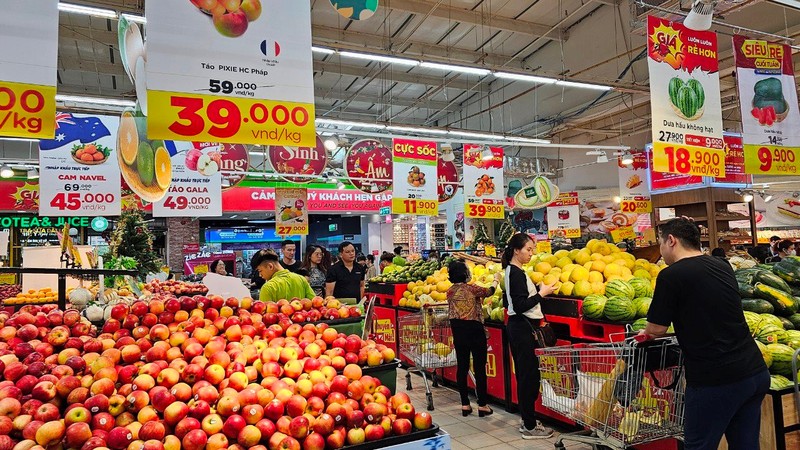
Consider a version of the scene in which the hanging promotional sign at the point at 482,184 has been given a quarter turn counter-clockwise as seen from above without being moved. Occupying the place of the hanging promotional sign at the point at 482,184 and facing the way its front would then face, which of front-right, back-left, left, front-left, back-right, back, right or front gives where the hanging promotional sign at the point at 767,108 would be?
front-right

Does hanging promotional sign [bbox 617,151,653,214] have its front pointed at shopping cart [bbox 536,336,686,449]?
yes

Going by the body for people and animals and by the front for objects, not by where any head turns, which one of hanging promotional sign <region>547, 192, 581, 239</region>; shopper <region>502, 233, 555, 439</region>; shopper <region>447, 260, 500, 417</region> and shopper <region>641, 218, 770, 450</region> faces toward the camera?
the hanging promotional sign

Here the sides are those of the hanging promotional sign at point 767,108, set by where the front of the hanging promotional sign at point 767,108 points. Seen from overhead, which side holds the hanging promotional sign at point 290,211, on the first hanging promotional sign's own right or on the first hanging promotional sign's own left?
on the first hanging promotional sign's own right

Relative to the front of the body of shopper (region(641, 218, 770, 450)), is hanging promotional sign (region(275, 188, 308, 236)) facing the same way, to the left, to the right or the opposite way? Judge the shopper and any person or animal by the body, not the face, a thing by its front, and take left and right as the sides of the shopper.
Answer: the opposite way

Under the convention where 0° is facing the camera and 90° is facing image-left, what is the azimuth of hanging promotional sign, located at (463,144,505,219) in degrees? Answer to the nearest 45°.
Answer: approximately 0°

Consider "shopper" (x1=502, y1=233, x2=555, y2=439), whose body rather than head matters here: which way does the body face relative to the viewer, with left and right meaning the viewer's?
facing to the right of the viewer

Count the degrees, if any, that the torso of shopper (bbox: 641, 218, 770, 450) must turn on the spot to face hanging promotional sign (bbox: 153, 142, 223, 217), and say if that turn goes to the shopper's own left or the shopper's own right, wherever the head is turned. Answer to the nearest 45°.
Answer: approximately 45° to the shopper's own left

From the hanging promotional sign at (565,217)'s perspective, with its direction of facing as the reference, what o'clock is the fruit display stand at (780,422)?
The fruit display stand is roughly at 12 o'clock from the hanging promotional sign.

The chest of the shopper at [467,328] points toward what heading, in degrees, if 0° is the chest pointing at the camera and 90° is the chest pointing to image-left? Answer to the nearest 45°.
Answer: approximately 225°

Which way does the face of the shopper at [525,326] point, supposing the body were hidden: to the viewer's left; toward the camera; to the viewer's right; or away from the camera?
to the viewer's right

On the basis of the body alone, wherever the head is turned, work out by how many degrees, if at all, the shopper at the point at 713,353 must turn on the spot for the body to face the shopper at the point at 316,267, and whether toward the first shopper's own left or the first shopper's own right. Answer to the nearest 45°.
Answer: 0° — they already face them

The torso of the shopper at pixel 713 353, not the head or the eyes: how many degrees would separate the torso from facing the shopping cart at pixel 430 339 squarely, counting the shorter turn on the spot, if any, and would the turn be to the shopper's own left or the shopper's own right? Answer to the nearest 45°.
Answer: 0° — they already face it

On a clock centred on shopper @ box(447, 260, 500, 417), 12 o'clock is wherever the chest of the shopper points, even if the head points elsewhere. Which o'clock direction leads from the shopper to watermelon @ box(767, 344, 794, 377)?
The watermelon is roughly at 3 o'clock from the shopper.

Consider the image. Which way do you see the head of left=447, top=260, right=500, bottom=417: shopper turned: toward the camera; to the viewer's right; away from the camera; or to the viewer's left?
away from the camera
